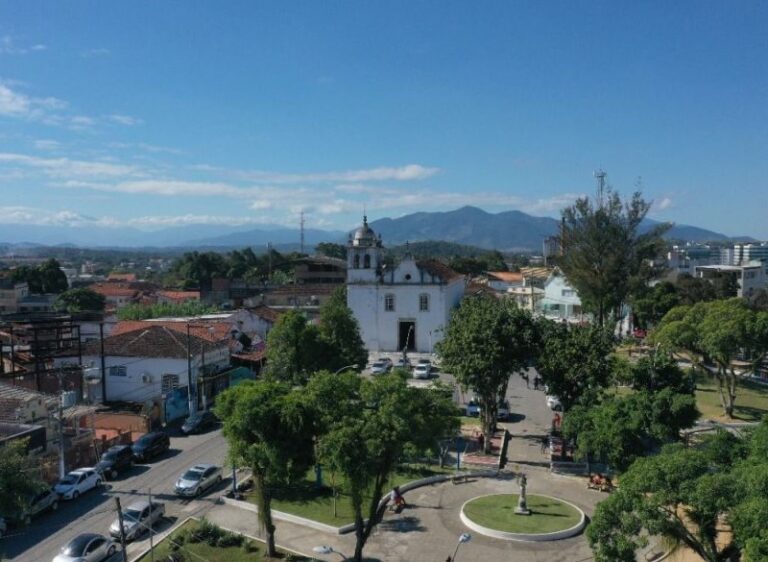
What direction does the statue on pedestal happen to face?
toward the camera

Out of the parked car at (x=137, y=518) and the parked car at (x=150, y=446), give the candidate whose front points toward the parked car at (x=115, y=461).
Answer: the parked car at (x=150, y=446)

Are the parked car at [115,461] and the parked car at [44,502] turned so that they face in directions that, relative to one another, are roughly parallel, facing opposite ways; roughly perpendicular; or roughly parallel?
roughly parallel

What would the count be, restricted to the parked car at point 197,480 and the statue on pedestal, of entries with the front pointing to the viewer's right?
0

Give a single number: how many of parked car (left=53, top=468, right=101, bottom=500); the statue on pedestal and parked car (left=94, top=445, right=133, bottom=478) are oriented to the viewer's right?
0

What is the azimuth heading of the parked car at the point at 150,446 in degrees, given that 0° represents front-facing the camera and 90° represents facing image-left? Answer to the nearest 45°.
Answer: approximately 45°

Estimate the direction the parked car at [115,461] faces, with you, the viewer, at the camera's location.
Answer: facing the viewer and to the left of the viewer

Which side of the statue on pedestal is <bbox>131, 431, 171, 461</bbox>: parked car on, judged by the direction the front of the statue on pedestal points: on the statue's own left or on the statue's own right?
on the statue's own right
